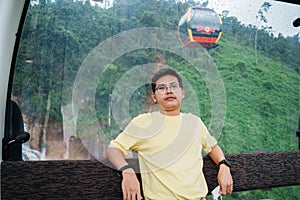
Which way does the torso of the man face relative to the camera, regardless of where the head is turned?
toward the camera
